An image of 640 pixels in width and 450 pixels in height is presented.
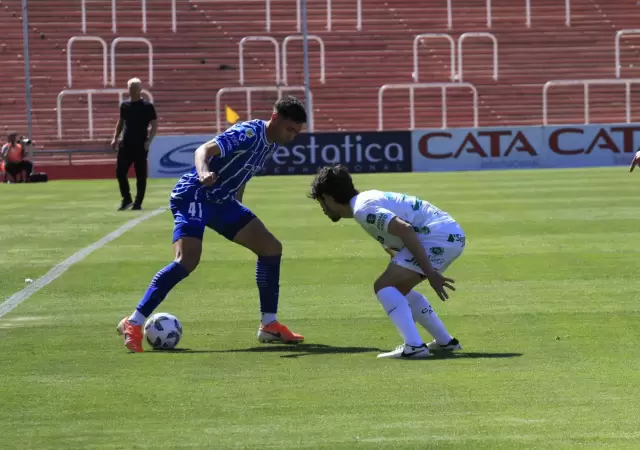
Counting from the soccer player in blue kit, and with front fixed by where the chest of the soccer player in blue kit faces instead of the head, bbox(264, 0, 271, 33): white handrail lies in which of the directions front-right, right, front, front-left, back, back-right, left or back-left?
back-left

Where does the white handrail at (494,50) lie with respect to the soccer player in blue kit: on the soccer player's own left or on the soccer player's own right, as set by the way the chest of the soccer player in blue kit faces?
on the soccer player's own left

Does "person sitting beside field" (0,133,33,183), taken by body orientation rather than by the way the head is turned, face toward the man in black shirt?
yes

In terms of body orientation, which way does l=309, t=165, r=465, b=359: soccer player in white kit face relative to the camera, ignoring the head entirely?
to the viewer's left

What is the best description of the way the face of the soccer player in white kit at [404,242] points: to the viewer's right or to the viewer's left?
to the viewer's left

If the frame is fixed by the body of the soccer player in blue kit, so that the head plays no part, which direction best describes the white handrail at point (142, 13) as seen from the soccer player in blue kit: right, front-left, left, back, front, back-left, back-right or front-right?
back-left

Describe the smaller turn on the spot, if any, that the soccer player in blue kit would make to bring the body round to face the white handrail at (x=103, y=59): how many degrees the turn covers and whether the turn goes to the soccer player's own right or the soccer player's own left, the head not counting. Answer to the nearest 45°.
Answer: approximately 135° to the soccer player's own left

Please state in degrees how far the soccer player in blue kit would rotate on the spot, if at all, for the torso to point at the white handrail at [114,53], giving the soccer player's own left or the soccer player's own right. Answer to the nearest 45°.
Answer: approximately 135° to the soccer player's own left
